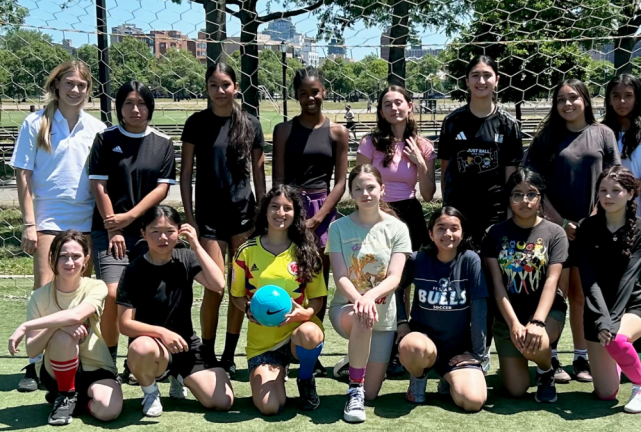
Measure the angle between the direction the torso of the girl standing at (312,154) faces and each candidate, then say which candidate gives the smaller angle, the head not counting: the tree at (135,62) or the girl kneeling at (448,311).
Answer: the girl kneeling

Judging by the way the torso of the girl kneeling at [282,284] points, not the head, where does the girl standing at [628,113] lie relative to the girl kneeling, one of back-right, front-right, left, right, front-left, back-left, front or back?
left

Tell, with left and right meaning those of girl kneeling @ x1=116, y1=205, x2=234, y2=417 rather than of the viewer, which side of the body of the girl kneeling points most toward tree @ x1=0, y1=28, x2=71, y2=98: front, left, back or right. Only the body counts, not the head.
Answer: back

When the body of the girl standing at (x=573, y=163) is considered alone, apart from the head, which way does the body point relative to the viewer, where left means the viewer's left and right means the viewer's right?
facing the viewer

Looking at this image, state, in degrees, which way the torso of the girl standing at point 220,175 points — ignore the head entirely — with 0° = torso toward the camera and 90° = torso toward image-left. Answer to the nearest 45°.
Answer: approximately 0°

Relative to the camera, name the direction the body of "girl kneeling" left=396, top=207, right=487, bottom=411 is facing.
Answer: toward the camera

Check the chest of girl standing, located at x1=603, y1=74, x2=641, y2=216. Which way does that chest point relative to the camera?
toward the camera

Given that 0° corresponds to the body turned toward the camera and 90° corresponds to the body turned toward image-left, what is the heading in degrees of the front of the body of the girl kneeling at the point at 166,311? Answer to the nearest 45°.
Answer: approximately 0°

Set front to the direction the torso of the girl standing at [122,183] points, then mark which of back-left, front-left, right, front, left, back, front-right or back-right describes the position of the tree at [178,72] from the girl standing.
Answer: back

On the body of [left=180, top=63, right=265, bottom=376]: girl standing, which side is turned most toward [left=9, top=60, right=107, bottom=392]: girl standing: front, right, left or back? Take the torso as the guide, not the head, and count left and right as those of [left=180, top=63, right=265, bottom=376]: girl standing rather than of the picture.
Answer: right
